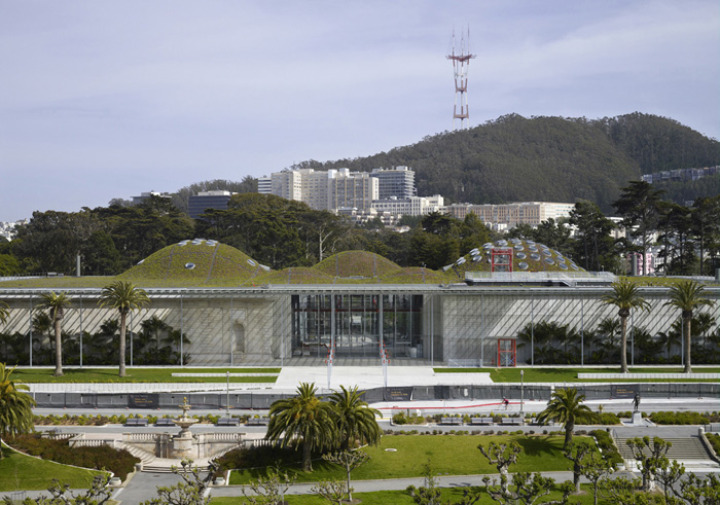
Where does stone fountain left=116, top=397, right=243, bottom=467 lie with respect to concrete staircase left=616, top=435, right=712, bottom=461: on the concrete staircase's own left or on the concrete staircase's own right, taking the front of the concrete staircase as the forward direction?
on the concrete staircase's own right

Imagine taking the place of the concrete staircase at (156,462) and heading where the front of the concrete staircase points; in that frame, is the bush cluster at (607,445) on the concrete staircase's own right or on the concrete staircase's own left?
on the concrete staircase's own left

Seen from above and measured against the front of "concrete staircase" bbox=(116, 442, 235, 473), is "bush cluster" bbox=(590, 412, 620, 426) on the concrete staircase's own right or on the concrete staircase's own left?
on the concrete staircase's own left

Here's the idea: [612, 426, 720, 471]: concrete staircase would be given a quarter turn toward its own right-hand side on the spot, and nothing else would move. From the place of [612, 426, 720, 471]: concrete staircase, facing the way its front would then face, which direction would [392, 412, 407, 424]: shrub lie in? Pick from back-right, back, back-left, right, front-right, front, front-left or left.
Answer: front

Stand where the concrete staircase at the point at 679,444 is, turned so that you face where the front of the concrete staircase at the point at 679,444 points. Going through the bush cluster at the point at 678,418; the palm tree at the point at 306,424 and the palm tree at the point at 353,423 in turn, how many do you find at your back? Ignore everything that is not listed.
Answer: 1

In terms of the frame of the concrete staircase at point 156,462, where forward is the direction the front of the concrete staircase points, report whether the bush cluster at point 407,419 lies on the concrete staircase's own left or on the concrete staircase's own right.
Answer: on the concrete staircase's own left

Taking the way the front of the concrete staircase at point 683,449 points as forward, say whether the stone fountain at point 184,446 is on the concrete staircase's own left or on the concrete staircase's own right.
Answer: on the concrete staircase's own right

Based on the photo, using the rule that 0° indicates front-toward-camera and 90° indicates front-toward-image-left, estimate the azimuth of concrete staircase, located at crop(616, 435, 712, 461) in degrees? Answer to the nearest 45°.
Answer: approximately 0°

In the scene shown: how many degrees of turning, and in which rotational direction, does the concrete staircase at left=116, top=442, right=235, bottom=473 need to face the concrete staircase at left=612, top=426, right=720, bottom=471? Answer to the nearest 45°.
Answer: approximately 90° to its left

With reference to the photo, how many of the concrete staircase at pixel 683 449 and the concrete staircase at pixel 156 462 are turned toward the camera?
2

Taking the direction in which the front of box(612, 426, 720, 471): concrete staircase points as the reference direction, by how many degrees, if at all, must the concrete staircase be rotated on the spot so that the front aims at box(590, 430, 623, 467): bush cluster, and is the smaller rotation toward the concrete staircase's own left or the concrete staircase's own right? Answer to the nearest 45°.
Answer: approximately 45° to the concrete staircase's own right

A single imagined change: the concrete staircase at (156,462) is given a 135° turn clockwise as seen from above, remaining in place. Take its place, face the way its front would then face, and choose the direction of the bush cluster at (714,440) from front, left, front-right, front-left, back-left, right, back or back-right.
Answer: back-right
